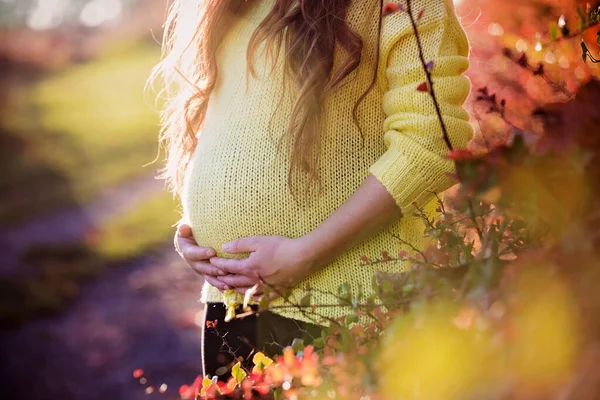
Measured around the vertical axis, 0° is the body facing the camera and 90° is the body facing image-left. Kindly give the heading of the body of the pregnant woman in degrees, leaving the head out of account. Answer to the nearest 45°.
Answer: approximately 45°
